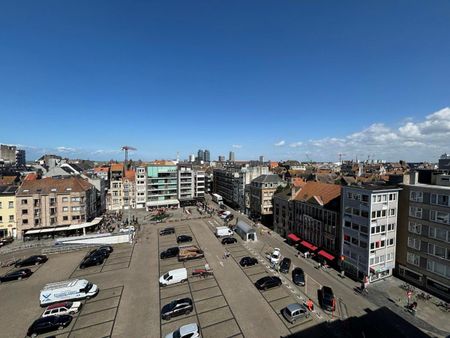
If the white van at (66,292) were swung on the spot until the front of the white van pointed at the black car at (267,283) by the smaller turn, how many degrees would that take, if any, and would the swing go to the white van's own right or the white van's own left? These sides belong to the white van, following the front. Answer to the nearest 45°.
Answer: approximately 45° to the white van's own right

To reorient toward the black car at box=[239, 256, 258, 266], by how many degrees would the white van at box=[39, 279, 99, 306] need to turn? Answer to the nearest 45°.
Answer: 0° — it already faces it

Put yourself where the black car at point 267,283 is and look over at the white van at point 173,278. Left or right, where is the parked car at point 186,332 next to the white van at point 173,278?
left

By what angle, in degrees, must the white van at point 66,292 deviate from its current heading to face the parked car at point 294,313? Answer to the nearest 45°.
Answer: approximately 45° to its right

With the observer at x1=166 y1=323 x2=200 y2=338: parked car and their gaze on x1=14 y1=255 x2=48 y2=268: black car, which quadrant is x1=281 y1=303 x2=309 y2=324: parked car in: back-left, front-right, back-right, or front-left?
back-right

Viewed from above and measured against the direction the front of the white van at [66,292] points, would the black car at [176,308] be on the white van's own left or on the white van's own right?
on the white van's own right

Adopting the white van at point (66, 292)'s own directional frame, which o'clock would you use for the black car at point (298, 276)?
The black car is roughly at 1 o'clock from the white van.

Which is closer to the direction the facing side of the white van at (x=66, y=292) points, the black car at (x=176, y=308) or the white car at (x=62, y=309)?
the black car

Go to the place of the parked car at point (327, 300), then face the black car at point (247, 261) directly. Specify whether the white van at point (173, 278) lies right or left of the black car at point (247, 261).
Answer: left

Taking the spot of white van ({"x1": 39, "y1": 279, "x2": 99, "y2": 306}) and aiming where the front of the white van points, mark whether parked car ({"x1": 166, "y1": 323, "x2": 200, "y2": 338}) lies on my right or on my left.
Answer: on my right

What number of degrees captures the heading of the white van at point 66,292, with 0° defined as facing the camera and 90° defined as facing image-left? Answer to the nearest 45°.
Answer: approximately 270°

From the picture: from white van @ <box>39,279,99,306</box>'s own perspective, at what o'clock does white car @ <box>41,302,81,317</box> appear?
The white car is roughly at 3 o'clock from the white van.

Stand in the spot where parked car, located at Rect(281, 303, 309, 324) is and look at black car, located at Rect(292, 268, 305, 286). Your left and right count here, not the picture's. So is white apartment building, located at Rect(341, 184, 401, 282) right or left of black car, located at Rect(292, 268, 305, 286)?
right

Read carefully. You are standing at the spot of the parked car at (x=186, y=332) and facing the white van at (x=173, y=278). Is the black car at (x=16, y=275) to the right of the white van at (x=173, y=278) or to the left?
left
